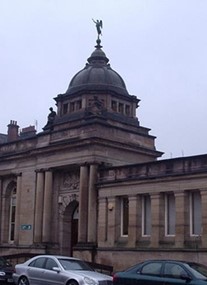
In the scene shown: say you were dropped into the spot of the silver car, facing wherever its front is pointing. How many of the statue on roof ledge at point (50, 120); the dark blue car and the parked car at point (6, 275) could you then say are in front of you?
1

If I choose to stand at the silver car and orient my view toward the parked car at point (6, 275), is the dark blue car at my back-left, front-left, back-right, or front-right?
back-right

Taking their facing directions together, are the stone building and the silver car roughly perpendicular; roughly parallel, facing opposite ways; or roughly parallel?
roughly perpendicular

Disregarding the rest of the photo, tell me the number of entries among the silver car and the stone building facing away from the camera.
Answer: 0
